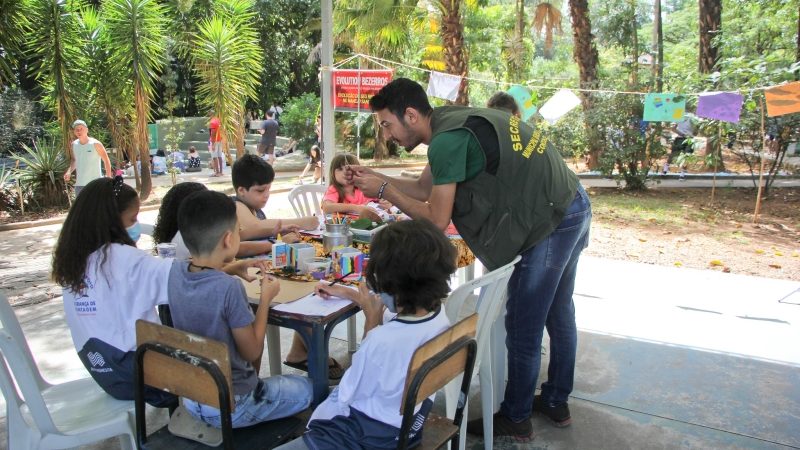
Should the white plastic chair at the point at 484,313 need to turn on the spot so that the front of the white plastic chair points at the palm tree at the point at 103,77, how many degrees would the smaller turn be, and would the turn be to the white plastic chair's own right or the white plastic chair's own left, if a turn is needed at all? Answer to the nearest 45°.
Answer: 0° — it already faces it

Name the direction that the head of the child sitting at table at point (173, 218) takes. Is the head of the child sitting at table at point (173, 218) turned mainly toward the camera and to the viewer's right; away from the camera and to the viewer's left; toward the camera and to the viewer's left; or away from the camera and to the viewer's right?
away from the camera and to the viewer's right

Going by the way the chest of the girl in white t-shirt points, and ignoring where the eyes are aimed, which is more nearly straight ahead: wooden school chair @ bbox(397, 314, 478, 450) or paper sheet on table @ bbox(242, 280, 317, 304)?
the paper sheet on table

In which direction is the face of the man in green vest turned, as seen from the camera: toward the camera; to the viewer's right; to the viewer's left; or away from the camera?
to the viewer's left

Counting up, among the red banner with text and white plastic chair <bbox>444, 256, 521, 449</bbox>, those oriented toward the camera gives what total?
1

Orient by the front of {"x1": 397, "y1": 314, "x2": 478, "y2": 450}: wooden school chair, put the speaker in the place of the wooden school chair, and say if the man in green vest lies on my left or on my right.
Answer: on my right

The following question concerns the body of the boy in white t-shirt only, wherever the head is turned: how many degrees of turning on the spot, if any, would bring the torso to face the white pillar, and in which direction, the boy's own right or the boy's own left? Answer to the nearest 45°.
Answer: approximately 45° to the boy's own right

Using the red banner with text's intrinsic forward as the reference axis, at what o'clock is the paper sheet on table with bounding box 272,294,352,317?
The paper sheet on table is roughly at 12 o'clock from the red banner with text.
